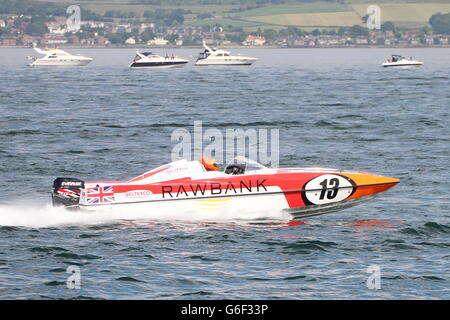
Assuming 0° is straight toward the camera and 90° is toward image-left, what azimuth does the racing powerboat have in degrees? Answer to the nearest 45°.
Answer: approximately 270°
